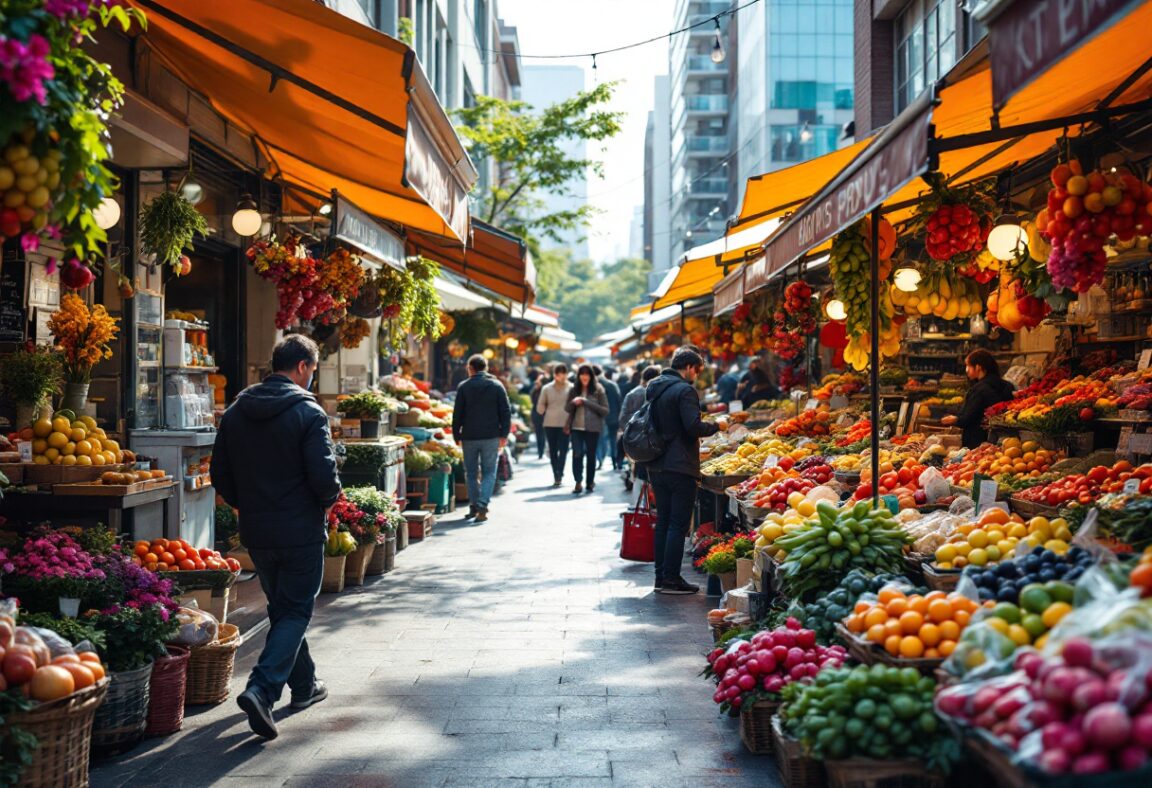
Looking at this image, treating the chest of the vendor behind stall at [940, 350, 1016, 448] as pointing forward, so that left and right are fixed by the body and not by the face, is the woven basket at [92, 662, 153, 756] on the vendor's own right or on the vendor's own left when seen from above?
on the vendor's own left

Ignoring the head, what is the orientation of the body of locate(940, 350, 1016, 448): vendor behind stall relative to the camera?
to the viewer's left

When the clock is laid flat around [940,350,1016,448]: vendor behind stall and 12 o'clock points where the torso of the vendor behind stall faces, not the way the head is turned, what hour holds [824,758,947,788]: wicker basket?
The wicker basket is roughly at 9 o'clock from the vendor behind stall.

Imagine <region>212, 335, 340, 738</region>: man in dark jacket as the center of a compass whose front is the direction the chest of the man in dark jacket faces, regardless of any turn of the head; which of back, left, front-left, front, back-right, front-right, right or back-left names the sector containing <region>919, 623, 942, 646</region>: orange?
right

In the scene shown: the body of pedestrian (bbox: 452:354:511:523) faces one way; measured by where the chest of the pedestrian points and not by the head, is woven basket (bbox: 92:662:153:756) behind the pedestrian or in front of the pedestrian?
behind

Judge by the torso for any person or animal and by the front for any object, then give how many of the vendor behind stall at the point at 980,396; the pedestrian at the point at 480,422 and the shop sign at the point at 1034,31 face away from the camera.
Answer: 1

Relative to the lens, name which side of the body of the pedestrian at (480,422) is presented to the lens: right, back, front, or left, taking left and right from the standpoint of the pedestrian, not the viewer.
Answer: back

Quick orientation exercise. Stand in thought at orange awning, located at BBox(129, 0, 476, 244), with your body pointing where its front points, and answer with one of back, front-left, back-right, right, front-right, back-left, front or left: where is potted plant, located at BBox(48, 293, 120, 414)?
back

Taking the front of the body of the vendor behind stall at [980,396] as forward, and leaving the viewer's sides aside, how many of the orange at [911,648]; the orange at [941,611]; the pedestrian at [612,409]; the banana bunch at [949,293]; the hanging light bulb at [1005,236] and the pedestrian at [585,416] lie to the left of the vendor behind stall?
4

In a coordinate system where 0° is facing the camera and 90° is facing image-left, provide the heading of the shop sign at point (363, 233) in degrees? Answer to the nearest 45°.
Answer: approximately 315°
